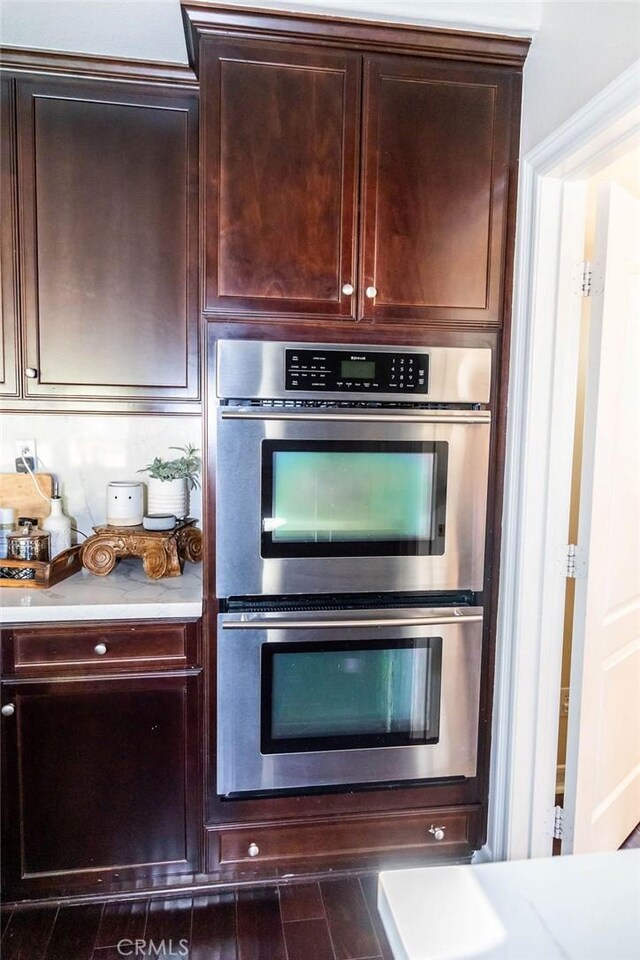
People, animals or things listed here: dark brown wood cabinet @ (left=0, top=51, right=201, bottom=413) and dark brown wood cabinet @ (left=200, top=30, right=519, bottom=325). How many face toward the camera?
2

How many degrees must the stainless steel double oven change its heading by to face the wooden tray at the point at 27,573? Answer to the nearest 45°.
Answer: approximately 90° to its right

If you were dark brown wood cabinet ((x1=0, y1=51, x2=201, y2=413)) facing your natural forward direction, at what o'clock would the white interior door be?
The white interior door is roughly at 10 o'clock from the dark brown wood cabinet.

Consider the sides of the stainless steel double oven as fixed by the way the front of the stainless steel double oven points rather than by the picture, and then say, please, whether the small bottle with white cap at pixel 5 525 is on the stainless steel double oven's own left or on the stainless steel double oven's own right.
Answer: on the stainless steel double oven's own right

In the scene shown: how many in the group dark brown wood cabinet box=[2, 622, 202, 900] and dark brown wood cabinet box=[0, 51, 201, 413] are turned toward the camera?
2

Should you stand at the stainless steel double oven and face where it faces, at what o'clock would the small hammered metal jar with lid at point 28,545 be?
The small hammered metal jar with lid is roughly at 3 o'clock from the stainless steel double oven.

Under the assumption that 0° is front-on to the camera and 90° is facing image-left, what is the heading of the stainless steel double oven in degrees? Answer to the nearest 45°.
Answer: approximately 0°

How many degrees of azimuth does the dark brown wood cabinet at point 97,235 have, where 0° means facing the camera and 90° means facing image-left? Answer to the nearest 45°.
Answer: approximately 0°
